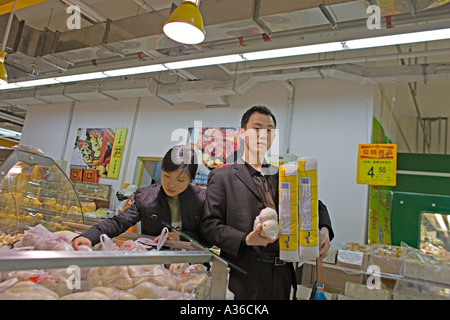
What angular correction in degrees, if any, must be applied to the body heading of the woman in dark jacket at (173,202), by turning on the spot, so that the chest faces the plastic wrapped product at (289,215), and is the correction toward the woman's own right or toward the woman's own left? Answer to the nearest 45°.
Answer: approximately 45° to the woman's own left

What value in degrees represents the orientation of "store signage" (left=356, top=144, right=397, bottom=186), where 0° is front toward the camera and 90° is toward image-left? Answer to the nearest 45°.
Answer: approximately 0°

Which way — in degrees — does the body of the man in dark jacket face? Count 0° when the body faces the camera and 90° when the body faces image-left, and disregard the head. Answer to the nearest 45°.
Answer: approximately 315°

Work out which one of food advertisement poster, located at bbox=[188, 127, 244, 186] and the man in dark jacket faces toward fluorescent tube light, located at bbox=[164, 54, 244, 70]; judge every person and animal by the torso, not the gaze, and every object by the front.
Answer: the food advertisement poster

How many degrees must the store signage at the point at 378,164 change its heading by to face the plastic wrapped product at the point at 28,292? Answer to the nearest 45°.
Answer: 0° — it already faces it

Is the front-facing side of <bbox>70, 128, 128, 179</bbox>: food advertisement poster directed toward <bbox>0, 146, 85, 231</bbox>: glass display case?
yes

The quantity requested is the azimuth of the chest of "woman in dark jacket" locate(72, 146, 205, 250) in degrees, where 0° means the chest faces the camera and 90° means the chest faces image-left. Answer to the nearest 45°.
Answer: approximately 0°

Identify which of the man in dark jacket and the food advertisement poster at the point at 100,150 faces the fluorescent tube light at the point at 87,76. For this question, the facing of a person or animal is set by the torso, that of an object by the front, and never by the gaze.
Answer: the food advertisement poster
